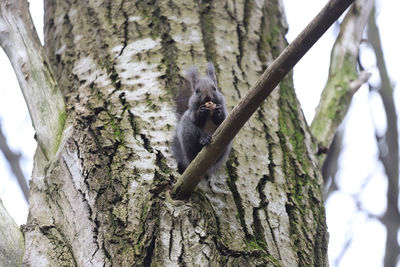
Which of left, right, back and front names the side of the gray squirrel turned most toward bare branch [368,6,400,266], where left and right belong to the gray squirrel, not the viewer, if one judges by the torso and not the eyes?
left

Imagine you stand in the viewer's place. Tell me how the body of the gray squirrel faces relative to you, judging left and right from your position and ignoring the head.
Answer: facing the viewer and to the right of the viewer

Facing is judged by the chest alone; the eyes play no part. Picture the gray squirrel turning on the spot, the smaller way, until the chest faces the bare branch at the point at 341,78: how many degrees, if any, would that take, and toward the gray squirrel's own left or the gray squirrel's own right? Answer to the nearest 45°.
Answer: approximately 90° to the gray squirrel's own left

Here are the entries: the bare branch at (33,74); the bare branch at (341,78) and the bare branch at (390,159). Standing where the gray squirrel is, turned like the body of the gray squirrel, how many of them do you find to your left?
2

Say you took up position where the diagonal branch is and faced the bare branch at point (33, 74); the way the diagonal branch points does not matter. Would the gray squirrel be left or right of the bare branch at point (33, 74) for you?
right

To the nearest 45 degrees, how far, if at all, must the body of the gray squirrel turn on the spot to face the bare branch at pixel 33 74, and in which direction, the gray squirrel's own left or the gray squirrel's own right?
approximately 135° to the gray squirrel's own right

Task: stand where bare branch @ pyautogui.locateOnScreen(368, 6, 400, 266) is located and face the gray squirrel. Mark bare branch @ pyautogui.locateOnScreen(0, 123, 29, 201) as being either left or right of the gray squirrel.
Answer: right
